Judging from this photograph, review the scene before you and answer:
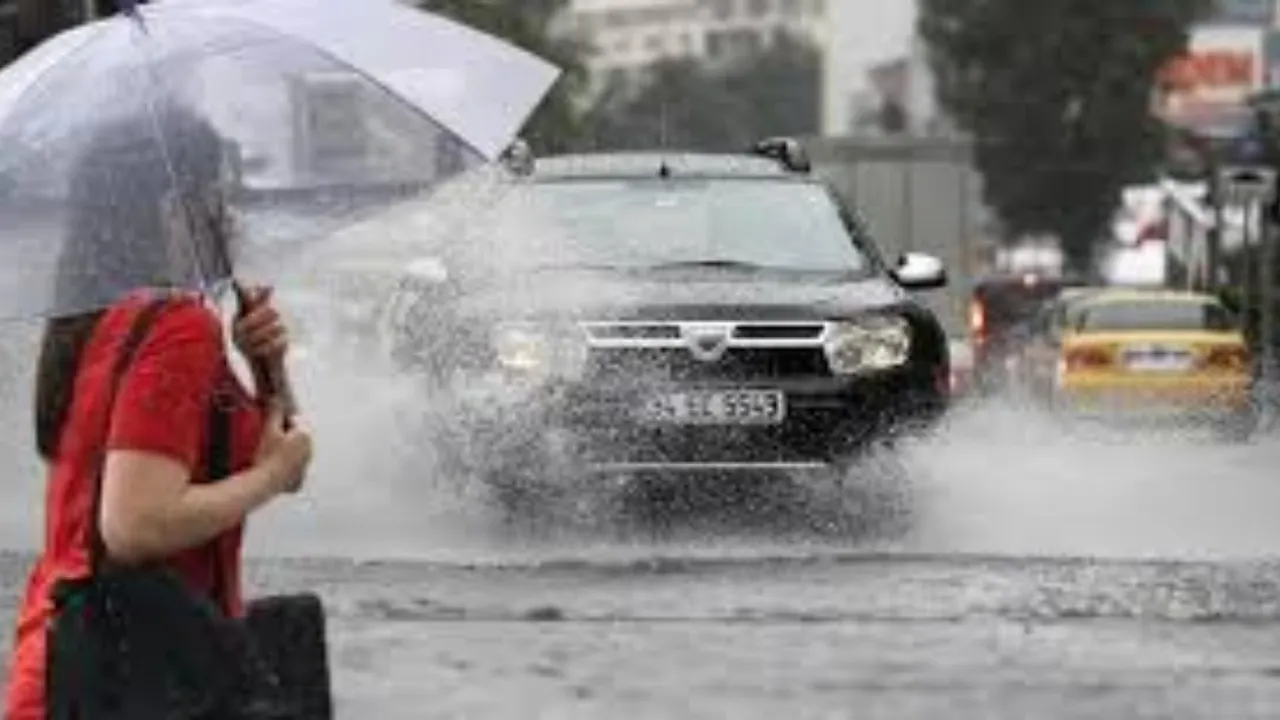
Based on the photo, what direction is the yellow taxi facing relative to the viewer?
away from the camera

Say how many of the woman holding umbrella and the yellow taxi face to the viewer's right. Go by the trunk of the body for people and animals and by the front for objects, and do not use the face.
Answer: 1

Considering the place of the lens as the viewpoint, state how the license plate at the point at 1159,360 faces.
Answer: facing the viewer

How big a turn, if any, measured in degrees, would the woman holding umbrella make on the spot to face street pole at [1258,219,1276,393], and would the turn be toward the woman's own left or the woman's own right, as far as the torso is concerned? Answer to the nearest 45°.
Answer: approximately 45° to the woman's own left

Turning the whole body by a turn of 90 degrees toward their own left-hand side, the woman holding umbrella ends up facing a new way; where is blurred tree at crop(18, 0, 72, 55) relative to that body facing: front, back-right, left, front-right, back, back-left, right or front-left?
front

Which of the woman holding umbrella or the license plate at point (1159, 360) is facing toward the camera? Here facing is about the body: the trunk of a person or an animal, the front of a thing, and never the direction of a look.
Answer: the license plate

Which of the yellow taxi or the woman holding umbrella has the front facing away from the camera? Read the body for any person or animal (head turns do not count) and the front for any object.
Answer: the yellow taxi

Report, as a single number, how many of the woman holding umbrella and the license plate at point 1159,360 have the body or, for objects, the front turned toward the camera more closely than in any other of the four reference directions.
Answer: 1

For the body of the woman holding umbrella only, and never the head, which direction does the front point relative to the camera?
to the viewer's right

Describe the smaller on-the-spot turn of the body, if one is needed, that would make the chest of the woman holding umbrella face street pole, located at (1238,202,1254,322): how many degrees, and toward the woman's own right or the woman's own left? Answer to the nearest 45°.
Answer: approximately 45° to the woman's own left
